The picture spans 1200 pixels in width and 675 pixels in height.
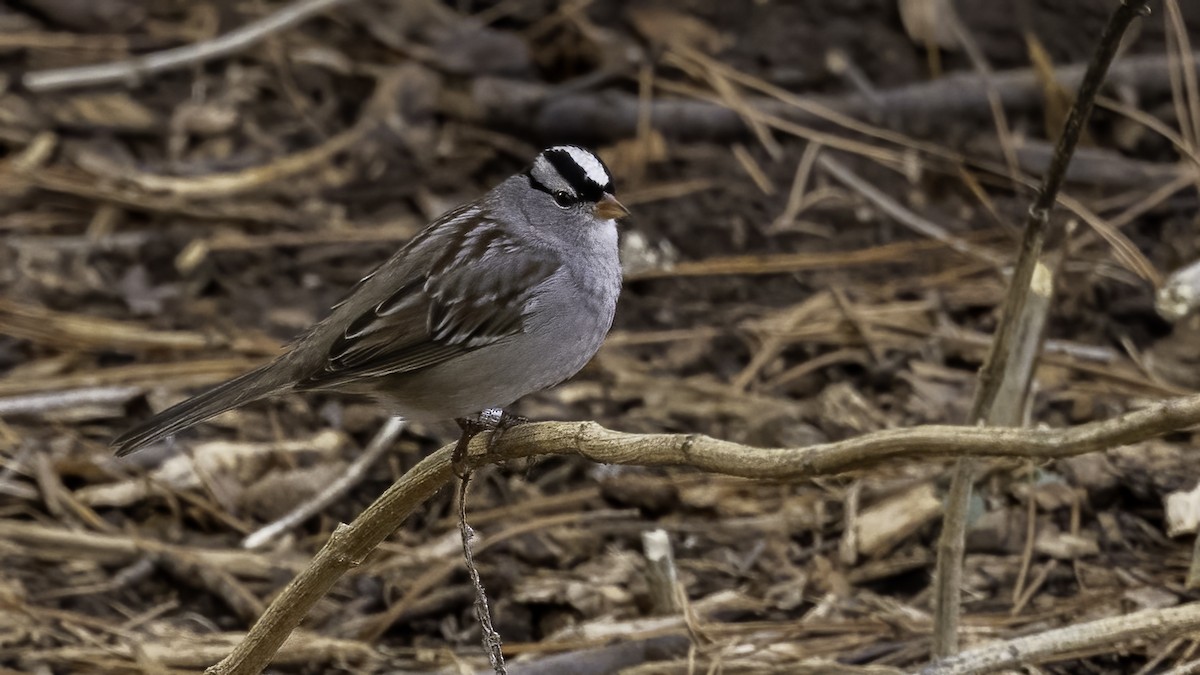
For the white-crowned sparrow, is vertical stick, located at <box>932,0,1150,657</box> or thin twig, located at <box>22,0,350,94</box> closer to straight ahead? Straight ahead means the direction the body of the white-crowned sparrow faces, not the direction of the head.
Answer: the vertical stick

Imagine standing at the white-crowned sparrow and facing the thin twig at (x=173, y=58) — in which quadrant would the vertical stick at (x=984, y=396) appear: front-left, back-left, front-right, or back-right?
back-right

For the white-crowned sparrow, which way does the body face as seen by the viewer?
to the viewer's right

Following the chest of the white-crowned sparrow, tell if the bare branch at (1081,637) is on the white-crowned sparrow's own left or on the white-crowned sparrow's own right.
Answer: on the white-crowned sparrow's own right

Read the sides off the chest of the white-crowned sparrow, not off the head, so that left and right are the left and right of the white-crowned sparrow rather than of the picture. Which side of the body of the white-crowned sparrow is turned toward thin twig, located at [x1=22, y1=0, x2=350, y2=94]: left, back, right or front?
left
